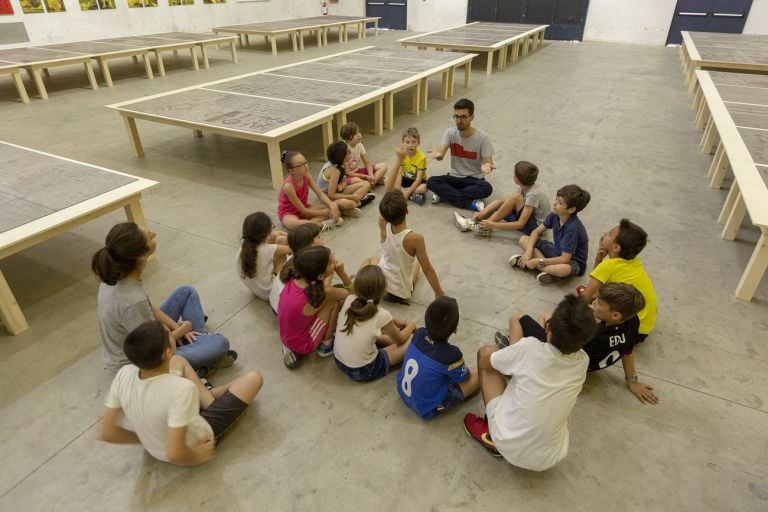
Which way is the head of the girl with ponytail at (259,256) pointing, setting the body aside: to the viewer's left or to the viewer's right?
to the viewer's right

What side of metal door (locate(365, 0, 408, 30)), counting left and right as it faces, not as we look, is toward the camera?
front

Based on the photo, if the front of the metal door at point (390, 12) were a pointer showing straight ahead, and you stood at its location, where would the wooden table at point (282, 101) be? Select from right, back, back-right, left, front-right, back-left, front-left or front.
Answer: front

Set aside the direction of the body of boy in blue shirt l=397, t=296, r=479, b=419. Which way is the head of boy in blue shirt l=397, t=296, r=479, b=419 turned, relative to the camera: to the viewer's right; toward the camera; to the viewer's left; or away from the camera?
away from the camera

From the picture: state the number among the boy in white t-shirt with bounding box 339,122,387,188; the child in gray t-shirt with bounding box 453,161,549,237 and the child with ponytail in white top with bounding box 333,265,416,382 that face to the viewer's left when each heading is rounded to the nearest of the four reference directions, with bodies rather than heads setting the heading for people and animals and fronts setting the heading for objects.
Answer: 1

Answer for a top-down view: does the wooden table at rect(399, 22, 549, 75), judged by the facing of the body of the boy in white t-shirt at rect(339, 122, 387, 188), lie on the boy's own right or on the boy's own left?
on the boy's own left

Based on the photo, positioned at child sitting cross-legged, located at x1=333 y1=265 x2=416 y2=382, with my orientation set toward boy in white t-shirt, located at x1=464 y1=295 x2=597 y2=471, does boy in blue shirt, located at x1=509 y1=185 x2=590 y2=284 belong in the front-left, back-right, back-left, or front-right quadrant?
front-left

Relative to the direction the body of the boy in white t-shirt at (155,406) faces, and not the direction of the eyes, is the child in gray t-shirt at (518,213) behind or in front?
in front

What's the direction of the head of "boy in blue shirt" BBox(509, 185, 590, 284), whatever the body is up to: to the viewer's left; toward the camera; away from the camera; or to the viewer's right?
to the viewer's left

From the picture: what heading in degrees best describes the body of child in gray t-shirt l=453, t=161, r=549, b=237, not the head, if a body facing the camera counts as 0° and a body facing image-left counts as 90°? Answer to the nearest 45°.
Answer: approximately 90°

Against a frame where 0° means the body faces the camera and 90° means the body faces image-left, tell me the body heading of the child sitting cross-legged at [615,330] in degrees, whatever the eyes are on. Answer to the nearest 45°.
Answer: approximately 135°

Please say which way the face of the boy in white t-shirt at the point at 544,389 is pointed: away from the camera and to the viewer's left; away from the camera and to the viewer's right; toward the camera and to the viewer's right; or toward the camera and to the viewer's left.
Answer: away from the camera and to the viewer's left

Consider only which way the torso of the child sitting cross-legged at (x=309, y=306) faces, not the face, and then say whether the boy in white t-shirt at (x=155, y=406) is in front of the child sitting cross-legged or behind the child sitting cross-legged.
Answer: behind

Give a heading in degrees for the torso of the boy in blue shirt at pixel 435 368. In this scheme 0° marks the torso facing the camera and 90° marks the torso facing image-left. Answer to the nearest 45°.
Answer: approximately 225°

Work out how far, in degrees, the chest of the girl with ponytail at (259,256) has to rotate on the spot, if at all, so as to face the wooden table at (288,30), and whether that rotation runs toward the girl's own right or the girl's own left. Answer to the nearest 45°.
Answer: approximately 45° to the girl's own left

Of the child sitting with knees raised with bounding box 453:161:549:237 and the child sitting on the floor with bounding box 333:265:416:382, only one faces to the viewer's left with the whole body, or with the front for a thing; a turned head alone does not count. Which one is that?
the child sitting with knees raised with bounding box 453:161:549:237
